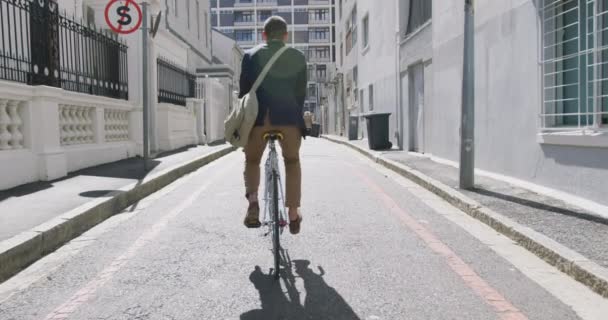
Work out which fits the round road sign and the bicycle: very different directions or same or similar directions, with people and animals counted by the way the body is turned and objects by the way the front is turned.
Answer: very different directions

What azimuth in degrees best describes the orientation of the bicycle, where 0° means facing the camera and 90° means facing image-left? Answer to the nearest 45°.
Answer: approximately 180°

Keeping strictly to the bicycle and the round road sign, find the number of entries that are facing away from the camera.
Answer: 1

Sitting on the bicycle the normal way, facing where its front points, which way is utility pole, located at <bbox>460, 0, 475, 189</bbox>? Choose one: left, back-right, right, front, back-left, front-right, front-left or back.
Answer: front-right

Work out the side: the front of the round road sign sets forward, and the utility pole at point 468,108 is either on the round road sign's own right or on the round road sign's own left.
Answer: on the round road sign's own left

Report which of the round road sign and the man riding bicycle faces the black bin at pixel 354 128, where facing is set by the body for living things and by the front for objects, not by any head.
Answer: the man riding bicycle

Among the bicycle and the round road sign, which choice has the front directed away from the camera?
the bicycle

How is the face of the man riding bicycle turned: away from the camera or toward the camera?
away from the camera

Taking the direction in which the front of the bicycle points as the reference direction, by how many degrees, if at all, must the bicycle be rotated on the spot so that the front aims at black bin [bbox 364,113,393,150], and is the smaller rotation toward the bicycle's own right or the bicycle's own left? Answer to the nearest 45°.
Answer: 0° — it already faces it

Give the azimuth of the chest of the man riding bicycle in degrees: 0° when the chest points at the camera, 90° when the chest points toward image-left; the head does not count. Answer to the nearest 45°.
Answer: approximately 180°

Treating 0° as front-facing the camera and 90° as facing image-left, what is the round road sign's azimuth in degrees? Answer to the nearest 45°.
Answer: approximately 0°
